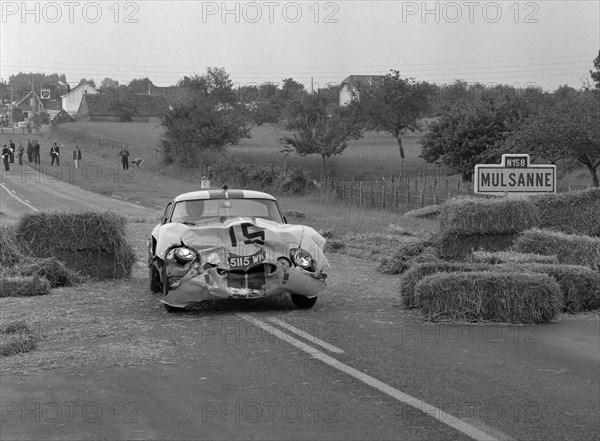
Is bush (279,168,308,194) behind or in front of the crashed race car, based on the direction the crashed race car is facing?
behind

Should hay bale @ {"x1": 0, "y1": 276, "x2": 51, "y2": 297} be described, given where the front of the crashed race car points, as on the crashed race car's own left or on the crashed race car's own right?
on the crashed race car's own right

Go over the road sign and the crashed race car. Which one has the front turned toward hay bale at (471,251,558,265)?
the road sign

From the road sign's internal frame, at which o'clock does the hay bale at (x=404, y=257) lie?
The hay bale is roughly at 2 o'clock from the road sign.

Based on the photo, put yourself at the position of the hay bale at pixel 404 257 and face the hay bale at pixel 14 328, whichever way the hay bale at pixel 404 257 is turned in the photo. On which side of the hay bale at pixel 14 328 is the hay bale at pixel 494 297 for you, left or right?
left

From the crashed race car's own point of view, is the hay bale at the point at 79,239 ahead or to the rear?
to the rear

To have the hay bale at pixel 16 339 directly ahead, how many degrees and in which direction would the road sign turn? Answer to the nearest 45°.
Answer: approximately 45° to its right

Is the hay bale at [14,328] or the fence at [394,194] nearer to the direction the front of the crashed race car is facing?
the hay bale

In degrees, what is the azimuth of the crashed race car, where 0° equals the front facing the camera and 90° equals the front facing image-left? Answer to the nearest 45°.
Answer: approximately 0°

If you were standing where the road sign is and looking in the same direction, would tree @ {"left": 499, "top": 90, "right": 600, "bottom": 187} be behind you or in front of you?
behind

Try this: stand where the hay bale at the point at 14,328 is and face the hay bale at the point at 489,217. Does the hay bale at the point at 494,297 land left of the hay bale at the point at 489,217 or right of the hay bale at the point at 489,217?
right

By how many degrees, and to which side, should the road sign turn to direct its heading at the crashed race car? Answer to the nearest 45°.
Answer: approximately 45° to its right
